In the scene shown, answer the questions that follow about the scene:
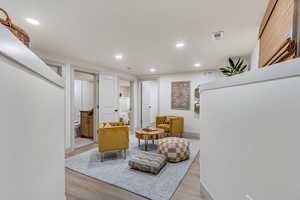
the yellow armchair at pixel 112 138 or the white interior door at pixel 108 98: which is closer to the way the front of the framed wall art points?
the yellow armchair

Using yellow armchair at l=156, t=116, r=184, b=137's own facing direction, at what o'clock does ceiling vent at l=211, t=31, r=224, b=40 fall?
The ceiling vent is roughly at 10 o'clock from the yellow armchair.

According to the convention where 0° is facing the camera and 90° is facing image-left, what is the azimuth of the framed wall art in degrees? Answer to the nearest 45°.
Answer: approximately 0°

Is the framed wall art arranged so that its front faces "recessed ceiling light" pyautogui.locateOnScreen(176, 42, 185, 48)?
yes

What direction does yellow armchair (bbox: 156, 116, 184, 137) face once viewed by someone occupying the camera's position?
facing the viewer and to the left of the viewer

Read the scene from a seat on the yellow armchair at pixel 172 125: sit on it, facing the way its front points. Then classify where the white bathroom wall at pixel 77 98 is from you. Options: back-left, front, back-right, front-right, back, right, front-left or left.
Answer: front-right

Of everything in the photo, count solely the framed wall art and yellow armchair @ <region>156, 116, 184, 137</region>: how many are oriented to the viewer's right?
0

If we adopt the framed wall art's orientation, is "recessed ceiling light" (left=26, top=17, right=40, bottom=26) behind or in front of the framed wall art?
in front

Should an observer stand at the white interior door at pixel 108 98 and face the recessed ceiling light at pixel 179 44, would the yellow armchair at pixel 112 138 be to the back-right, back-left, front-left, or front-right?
front-right

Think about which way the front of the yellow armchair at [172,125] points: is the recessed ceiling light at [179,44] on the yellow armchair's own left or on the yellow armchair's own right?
on the yellow armchair's own left

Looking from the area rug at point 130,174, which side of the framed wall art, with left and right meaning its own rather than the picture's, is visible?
front

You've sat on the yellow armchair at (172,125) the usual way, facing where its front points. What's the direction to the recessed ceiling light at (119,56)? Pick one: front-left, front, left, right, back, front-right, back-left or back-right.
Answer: front
